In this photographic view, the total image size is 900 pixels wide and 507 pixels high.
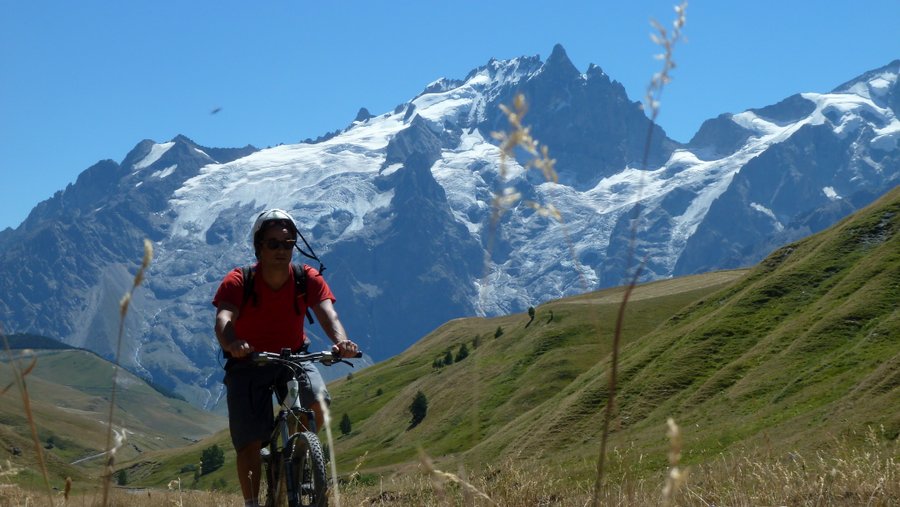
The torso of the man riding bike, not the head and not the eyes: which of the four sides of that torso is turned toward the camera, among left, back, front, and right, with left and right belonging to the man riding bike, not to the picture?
front

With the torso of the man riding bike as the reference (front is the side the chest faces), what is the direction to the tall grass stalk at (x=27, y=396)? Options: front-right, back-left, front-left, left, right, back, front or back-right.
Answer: front

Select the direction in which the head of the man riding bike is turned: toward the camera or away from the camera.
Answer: toward the camera

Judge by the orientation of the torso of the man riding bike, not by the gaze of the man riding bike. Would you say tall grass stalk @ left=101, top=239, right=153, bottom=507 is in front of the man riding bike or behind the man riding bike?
in front
